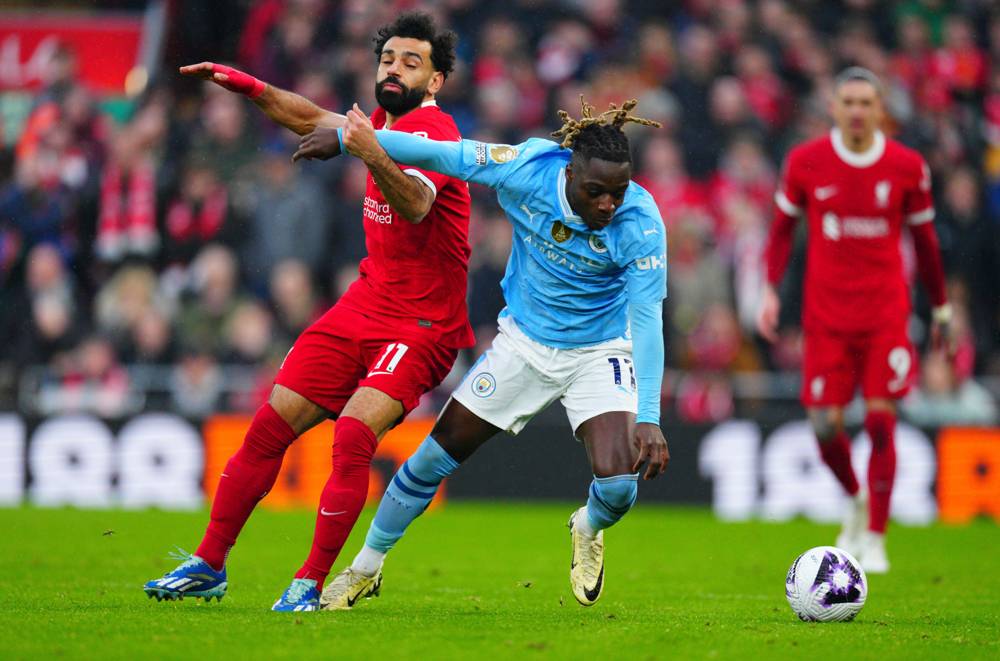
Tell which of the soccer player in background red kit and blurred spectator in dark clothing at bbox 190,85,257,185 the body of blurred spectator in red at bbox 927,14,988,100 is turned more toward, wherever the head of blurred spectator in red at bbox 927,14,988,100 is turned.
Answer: the soccer player in background red kit

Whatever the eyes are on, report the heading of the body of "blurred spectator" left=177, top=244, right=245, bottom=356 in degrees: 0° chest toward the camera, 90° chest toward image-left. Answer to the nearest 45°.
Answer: approximately 0°

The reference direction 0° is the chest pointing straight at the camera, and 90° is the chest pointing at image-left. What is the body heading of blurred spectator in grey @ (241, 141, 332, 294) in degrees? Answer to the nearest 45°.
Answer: approximately 0°

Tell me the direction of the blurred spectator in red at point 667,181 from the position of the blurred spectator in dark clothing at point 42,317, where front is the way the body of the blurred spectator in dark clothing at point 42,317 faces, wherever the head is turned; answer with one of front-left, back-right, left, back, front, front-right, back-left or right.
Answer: left

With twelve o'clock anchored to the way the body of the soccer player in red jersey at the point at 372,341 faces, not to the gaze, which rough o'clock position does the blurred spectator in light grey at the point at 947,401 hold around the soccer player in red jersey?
The blurred spectator in light grey is roughly at 6 o'clock from the soccer player in red jersey.

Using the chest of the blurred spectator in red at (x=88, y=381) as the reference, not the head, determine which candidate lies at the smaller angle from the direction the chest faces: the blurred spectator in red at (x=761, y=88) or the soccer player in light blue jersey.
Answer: the soccer player in light blue jersey

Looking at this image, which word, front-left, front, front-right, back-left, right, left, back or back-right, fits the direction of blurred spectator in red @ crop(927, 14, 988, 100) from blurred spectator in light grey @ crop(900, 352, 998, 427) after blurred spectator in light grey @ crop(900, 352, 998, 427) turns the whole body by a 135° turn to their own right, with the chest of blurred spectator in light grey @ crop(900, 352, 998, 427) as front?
front-right

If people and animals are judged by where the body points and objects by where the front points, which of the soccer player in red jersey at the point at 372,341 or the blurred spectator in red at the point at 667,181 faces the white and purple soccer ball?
the blurred spectator in red

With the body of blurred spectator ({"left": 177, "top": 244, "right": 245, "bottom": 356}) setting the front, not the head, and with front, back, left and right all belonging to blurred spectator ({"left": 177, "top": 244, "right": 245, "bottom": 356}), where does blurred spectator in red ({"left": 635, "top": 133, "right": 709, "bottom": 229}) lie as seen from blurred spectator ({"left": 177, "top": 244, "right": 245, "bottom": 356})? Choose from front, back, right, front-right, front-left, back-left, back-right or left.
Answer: left

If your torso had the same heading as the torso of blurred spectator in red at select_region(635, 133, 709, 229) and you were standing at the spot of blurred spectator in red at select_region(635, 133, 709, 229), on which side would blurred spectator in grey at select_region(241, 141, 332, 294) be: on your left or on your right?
on your right

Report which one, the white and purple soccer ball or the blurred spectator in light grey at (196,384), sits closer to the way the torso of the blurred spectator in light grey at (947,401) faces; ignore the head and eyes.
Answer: the white and purple soccer ball

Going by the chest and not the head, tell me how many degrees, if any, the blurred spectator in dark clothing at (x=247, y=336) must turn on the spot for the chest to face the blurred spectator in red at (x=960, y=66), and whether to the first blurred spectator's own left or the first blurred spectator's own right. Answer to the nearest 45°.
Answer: approximately 90° to the first blurred spectator's own left

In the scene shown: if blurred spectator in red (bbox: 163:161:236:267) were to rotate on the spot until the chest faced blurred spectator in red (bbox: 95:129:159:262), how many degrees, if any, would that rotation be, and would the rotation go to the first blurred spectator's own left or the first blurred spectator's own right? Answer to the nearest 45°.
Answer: approximately 135° to the first blurred spectator's own right
